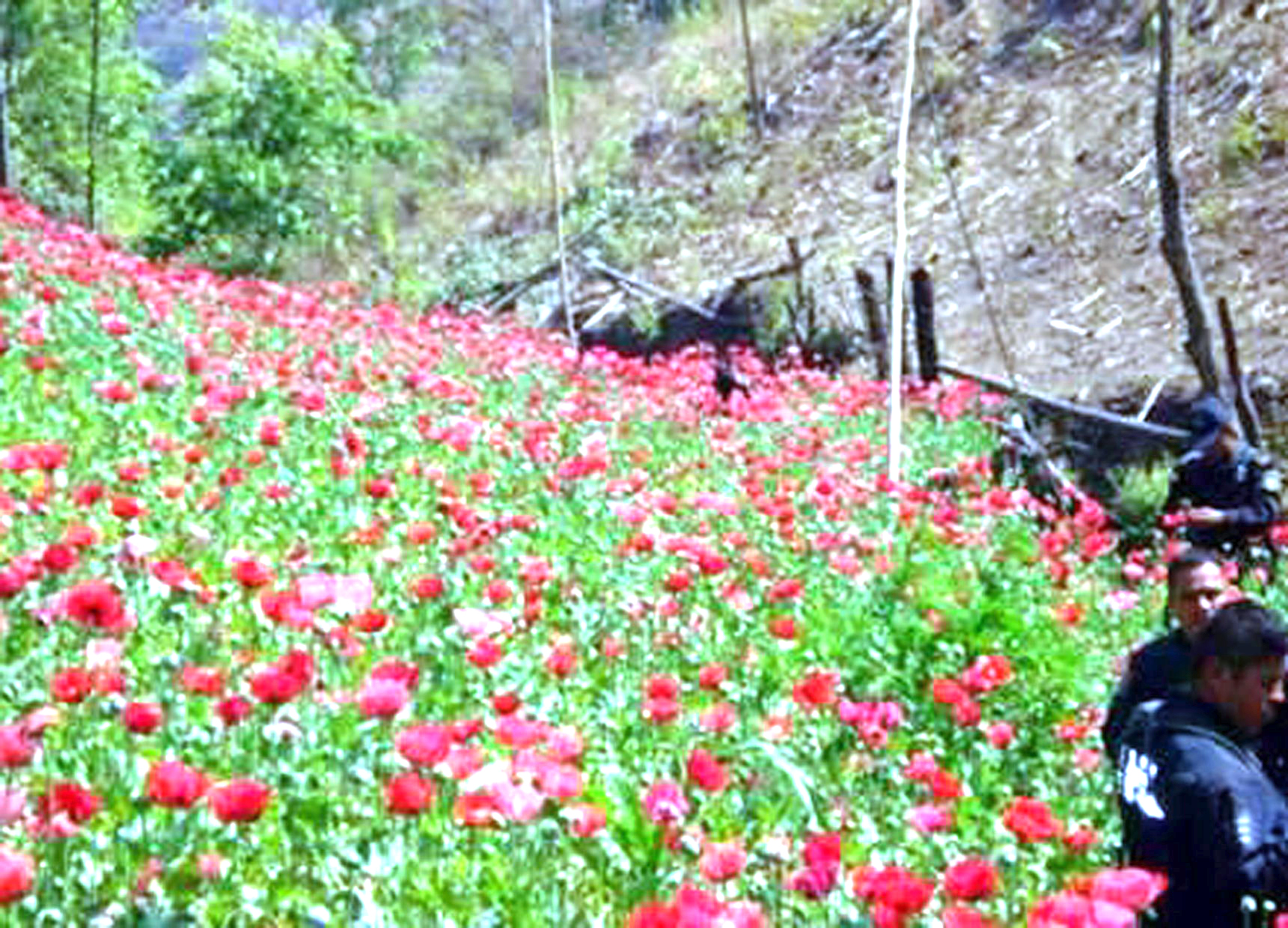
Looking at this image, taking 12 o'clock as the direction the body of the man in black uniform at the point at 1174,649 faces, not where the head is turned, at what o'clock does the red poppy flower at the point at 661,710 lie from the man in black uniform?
The red poppy flower is roughly at 3 o'clock from the man in black uniform.

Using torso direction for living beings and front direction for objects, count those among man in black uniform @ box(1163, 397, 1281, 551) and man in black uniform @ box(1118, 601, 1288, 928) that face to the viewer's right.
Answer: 1

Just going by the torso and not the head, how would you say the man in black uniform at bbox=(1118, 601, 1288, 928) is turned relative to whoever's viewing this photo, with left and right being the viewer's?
facing to the right of the viewer

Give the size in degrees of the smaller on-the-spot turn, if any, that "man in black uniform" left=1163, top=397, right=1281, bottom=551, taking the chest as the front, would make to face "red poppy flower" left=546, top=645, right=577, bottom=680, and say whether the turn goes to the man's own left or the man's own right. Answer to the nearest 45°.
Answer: approximately 45° to the man's own left

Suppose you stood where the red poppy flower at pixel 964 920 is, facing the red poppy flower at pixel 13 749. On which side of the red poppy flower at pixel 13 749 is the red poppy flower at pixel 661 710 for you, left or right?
right

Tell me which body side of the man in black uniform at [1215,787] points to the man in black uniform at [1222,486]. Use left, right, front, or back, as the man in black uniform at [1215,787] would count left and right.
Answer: left

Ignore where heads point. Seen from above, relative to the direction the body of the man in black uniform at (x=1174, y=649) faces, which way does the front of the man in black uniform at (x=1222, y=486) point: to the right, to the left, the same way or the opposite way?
to the right

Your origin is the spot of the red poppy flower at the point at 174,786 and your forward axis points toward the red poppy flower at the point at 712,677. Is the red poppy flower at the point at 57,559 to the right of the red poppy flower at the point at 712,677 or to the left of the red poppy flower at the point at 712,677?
left

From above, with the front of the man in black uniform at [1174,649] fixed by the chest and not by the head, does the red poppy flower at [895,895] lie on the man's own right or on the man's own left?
on the man's own right

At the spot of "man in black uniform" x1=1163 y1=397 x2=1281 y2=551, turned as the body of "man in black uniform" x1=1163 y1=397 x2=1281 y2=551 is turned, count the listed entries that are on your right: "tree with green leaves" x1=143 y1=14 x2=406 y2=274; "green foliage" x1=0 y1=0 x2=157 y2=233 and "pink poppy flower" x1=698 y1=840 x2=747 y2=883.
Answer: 2

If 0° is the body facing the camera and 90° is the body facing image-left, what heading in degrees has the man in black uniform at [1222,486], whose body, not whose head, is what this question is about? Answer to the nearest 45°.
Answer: approximately 45°
